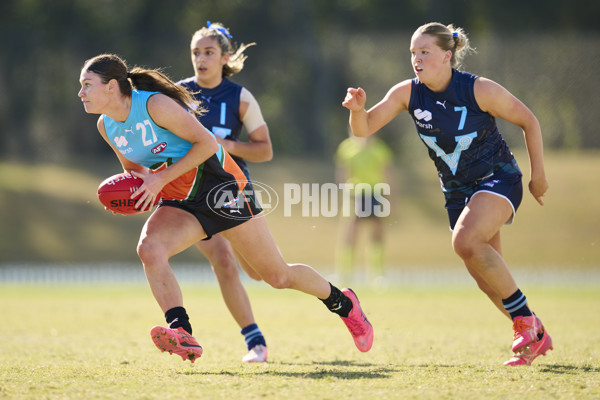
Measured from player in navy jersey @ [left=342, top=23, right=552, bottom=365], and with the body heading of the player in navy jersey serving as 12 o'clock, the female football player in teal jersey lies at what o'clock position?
The female football player in teal jersey is roughly at 1 o'clock from the player in navy jersey.

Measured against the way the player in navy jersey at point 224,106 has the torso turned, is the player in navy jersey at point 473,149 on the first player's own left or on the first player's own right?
on the first player's own left

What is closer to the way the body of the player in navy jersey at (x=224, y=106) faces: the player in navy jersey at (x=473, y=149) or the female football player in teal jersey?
the female football player in teal jersey

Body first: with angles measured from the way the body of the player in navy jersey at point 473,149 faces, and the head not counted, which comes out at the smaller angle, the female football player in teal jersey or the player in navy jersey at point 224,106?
the female football player in teal jersey

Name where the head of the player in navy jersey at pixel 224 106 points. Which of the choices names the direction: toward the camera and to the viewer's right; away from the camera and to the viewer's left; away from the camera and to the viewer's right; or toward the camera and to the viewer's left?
toward the camera and to the viewer's left

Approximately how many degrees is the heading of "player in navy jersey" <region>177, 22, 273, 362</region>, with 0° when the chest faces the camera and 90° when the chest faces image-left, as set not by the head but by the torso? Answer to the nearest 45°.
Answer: approximately 45°

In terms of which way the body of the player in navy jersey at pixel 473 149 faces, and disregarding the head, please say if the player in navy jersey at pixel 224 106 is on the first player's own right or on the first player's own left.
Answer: on the first player's own right

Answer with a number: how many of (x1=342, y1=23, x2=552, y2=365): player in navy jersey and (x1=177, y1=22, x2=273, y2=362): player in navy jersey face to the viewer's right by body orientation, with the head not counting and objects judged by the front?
0

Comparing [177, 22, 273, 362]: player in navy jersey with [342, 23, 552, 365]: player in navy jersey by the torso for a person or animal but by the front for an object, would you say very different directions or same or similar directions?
same or similar directions

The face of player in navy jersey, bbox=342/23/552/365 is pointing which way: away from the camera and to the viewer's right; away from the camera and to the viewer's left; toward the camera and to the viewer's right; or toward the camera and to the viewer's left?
toward the camera and to the viewer's left

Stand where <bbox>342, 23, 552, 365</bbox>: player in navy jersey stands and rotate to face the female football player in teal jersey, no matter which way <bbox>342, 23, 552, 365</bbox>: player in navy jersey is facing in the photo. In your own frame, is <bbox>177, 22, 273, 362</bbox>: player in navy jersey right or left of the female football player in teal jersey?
right

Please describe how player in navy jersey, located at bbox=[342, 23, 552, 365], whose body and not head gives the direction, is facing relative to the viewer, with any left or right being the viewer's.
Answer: facing the viewer and to the left of the viewer
